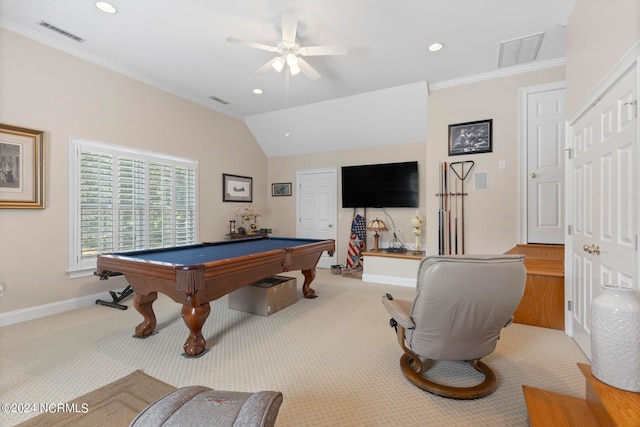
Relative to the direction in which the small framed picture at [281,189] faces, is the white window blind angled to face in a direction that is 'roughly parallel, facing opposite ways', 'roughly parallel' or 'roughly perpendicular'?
roughly perpendicular

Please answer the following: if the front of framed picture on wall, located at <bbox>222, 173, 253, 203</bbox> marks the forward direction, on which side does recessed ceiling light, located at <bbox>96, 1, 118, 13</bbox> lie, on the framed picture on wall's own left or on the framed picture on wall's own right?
on the framed picture on wall's own right

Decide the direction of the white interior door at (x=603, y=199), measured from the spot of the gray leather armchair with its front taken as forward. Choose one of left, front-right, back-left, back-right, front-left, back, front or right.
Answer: right

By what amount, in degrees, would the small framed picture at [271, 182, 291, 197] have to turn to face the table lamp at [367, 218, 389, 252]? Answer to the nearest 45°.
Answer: approximately 45° to its left

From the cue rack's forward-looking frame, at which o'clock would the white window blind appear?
The white window blind is roughly at 2 o'clock from the cue rack.

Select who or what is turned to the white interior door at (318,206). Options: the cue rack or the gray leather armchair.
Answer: the gray leather armchair

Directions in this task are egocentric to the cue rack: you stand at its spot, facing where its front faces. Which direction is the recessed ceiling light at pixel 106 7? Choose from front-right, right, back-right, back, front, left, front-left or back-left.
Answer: front-right

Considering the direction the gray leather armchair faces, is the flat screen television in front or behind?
in front

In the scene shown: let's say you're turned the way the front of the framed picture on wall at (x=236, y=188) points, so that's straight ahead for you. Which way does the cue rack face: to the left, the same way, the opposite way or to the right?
to the right

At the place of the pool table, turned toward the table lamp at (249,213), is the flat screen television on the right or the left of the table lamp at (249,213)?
right

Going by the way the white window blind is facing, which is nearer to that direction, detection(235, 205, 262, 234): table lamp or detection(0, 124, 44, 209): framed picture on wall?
the table lamp
